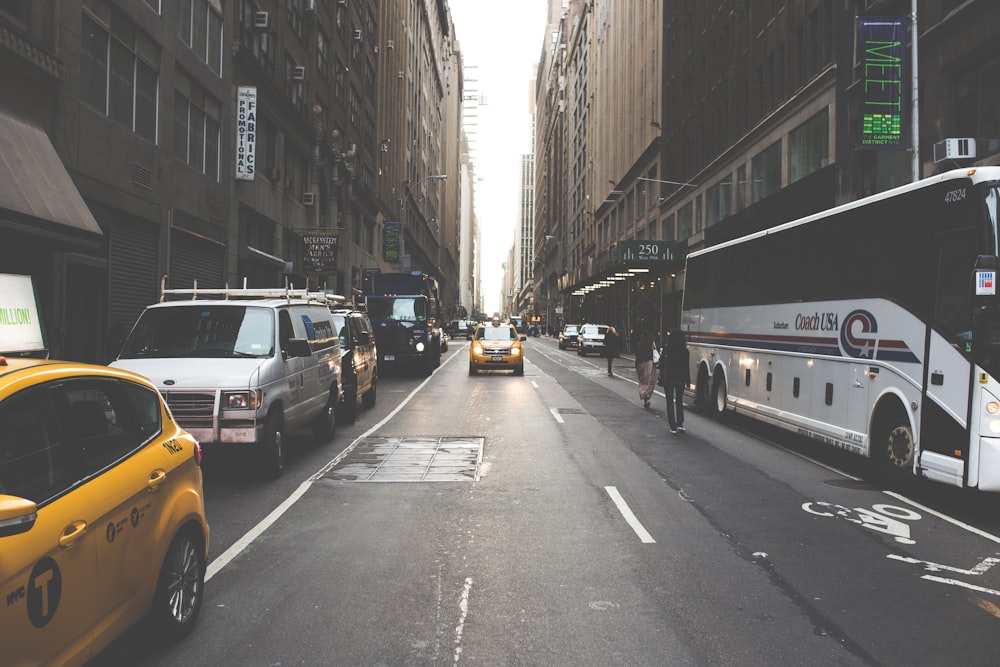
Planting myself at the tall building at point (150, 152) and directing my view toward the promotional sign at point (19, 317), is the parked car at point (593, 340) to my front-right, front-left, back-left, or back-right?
back-left

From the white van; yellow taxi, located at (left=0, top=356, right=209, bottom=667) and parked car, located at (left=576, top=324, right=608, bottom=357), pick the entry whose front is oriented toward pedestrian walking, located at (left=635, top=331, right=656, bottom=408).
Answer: the parked car

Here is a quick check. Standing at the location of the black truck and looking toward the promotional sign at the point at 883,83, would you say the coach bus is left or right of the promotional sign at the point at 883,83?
right

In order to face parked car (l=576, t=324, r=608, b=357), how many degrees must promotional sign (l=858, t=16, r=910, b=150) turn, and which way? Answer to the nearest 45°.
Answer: approximately 135° to its right

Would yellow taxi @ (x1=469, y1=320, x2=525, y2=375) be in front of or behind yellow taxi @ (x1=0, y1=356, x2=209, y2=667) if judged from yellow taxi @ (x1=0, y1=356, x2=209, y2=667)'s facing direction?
behind

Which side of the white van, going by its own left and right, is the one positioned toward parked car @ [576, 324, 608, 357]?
back

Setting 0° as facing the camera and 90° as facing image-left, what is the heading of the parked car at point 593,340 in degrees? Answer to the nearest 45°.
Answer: approximately 0°

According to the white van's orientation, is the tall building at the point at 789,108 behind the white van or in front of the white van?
behind

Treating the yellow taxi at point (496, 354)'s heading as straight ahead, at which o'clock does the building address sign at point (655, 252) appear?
The building address sign is roughly at 7 o'clock from the yellow taxi.
